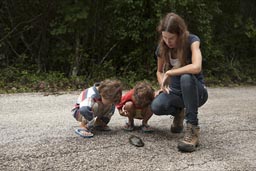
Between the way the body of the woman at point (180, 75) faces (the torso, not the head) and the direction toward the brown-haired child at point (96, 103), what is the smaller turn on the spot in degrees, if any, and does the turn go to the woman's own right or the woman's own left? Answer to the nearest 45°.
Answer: approximately 45° to the woman's own right

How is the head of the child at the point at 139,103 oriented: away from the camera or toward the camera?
toward the camera

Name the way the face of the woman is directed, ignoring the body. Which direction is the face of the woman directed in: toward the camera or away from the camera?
toward the camera

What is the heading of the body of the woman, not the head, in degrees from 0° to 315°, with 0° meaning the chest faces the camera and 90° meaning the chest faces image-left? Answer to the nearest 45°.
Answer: approximately 45°

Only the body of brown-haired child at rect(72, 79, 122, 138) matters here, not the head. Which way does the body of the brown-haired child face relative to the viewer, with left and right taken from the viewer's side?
facing the viewer and to the right of the viewer

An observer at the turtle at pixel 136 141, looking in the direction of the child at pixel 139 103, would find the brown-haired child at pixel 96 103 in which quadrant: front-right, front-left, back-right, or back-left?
front-left
